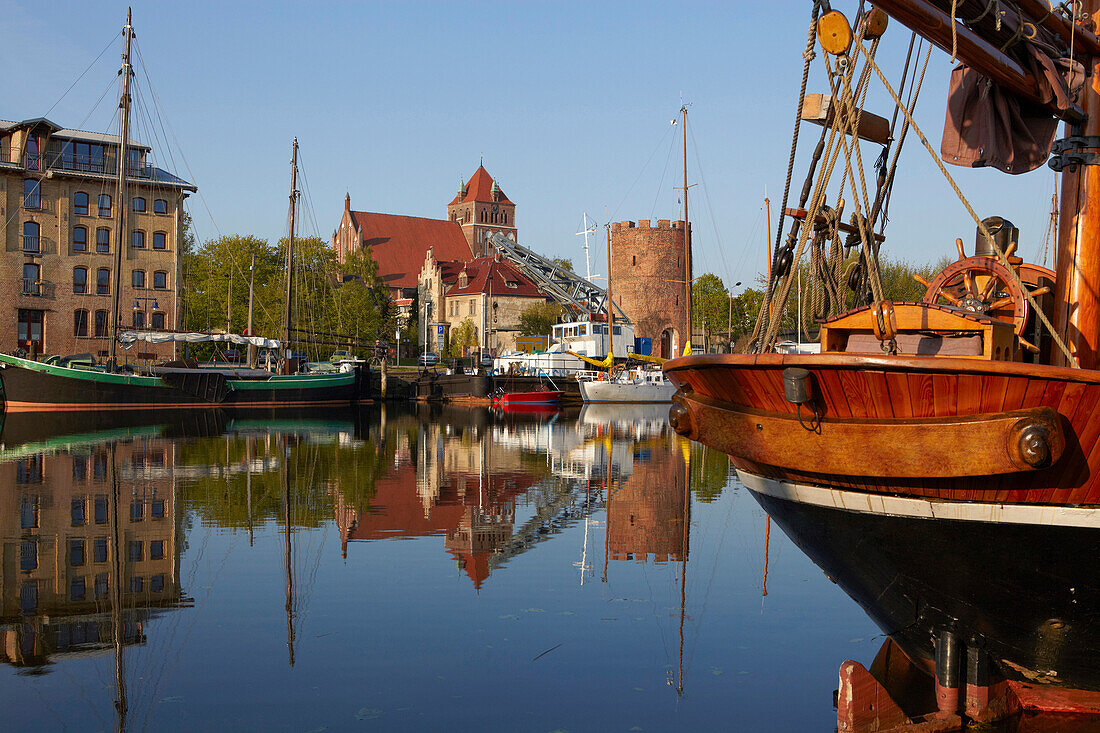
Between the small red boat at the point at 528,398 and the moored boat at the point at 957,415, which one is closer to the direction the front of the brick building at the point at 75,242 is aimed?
the moored boat

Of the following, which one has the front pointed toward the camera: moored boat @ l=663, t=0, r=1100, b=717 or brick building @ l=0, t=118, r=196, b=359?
the brick building

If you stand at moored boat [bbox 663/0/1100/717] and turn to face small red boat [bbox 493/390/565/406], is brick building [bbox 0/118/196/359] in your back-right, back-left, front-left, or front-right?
front-left

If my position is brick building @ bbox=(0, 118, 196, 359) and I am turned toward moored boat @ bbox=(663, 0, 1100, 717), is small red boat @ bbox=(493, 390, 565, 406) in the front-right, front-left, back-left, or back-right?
front-left

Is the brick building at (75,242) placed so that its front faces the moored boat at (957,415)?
yes

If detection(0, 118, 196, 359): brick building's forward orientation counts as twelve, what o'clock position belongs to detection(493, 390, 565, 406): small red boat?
The small red boat is roughly at 10 o'clock from the brick building.

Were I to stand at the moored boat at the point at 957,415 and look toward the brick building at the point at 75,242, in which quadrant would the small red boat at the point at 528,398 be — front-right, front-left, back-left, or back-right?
front-right

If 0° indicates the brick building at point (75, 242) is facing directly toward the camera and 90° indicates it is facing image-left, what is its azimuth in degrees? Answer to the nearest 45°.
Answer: approximately 0°
